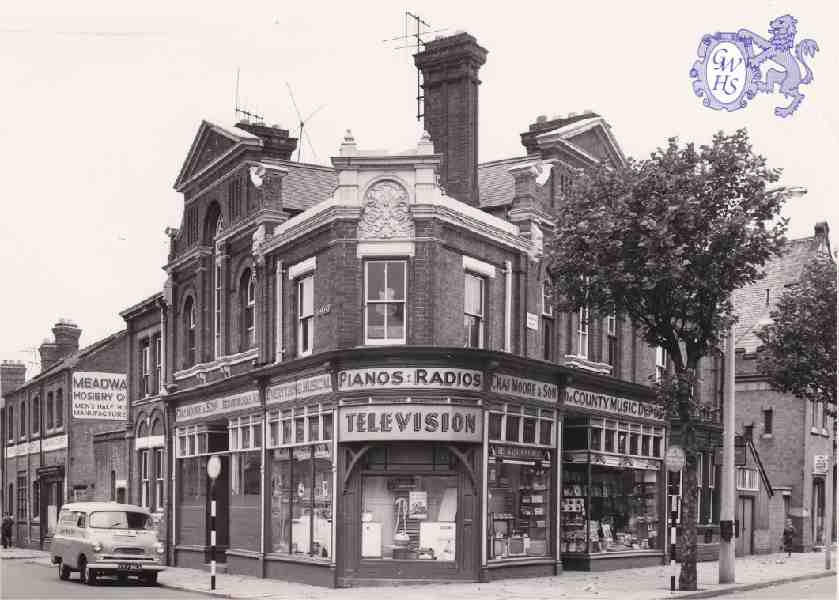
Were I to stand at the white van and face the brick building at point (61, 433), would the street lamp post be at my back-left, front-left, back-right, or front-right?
back-right

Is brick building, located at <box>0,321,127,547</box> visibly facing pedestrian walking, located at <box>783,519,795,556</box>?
no

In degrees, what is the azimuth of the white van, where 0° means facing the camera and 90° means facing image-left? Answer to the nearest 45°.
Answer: approximately 315°

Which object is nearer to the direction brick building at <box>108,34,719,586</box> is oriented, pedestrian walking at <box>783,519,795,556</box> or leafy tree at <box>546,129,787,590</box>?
the leafy tree

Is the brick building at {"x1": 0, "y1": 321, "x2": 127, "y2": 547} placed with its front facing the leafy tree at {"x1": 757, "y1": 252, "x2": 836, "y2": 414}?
no

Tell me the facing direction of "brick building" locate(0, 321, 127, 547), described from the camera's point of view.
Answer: facing the viewer and to the left of the viewer

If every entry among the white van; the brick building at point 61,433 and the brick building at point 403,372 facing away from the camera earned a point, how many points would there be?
0

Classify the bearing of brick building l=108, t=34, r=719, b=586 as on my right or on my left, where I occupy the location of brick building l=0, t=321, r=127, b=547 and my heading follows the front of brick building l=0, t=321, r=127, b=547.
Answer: on my left

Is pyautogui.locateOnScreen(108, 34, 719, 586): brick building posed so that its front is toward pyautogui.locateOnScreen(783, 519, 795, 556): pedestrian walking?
no

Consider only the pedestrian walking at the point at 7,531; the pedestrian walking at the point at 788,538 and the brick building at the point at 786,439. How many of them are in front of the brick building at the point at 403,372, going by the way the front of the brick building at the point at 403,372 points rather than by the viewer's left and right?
0

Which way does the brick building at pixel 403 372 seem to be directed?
toward the camera

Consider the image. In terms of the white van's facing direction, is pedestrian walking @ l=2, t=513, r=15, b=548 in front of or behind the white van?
behind
